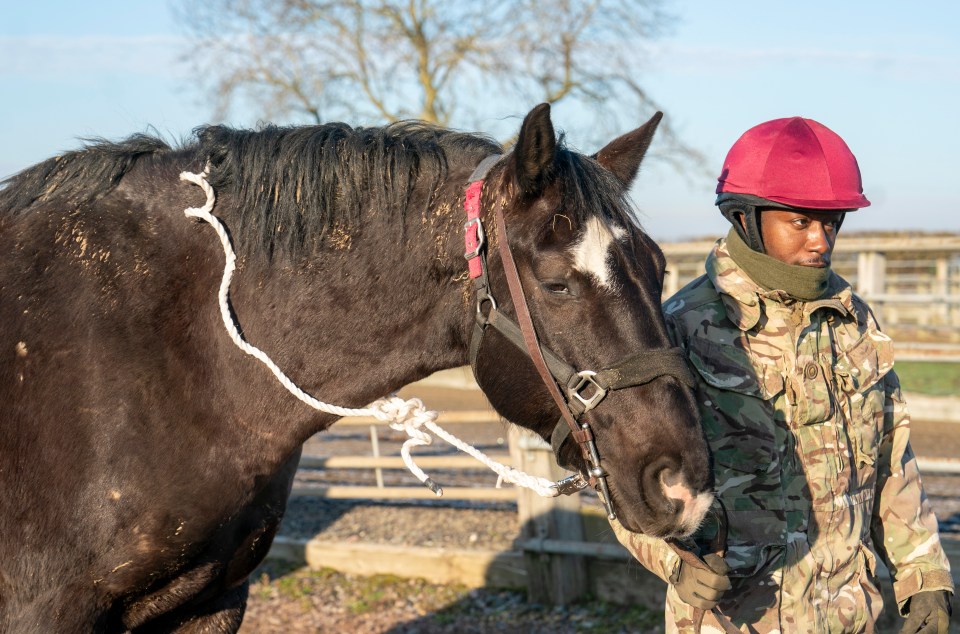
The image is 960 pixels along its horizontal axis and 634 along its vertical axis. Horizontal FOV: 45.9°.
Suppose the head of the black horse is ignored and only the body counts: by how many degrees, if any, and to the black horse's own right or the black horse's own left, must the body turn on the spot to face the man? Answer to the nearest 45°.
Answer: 0° — it already faces them

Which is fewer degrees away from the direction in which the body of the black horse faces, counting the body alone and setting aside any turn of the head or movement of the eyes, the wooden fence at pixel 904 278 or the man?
the man

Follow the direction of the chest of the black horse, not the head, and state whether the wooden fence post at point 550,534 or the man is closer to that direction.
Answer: the man

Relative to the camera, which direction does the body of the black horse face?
to the viewer's right

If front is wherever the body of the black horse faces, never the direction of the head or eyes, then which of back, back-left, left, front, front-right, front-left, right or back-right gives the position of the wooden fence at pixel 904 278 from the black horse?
front-left

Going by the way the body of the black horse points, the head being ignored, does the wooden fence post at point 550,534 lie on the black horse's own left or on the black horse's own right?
on the black horse's own left
